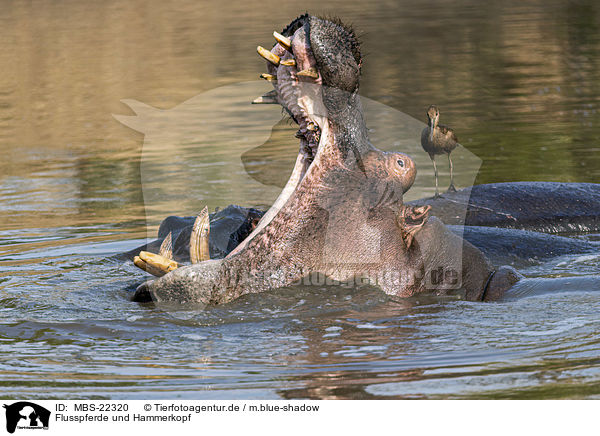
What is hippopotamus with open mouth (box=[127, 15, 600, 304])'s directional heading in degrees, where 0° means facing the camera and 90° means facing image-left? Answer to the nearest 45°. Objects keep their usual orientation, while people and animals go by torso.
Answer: approximately 90°

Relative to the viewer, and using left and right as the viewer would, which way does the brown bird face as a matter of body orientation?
facing the viewer and to the left of the viewer
